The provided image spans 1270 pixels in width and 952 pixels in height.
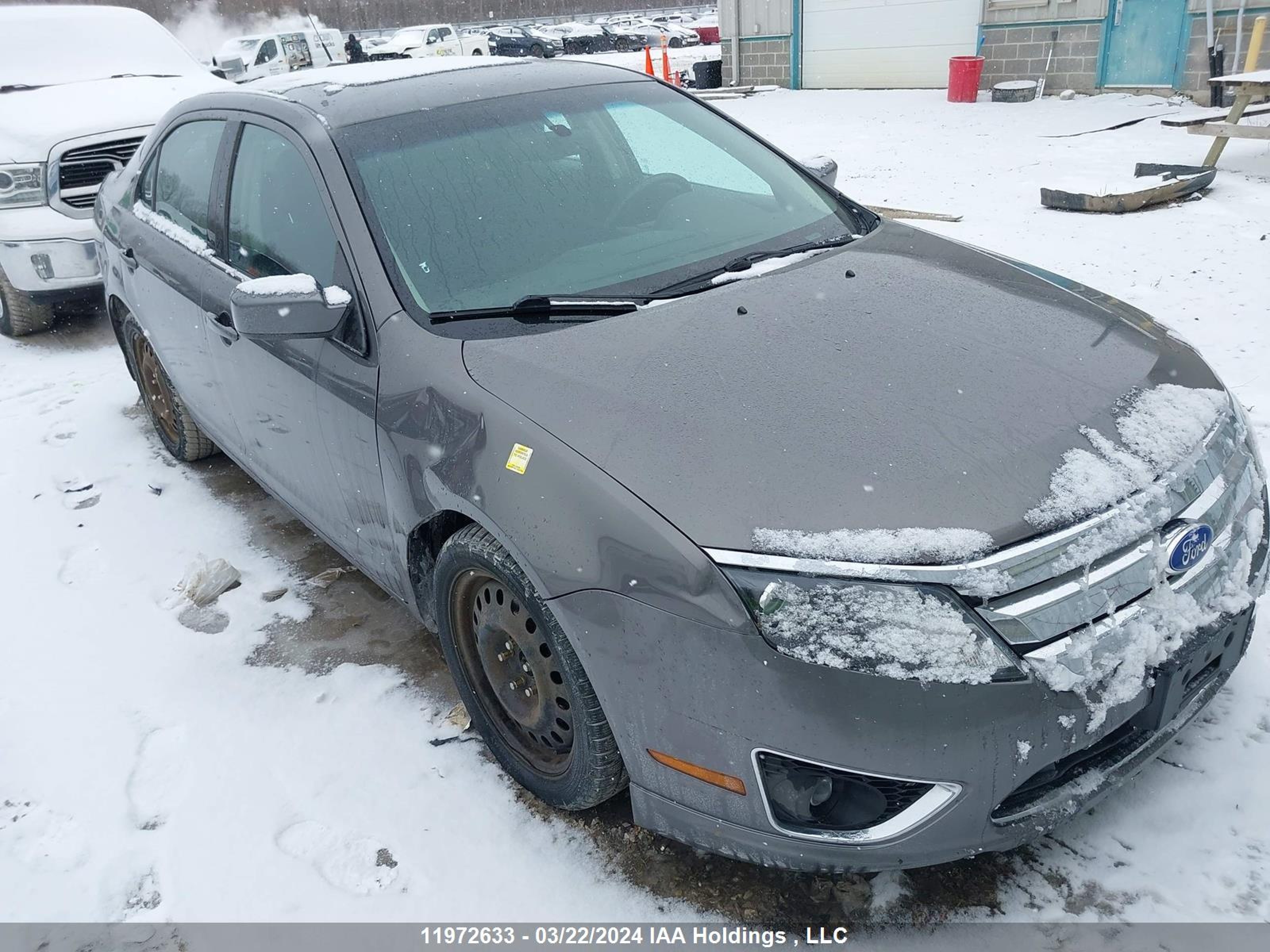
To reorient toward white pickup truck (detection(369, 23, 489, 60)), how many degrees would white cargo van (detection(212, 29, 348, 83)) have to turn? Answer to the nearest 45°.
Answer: approximately 180°

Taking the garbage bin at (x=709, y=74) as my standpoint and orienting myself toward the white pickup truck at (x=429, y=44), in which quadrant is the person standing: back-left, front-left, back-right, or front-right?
front-left

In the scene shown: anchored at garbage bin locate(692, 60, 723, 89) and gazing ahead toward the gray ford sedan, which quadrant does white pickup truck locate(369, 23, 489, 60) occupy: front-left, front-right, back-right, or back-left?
back-right

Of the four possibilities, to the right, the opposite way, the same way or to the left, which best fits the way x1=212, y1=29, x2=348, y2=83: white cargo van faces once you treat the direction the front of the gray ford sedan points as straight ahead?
to the right

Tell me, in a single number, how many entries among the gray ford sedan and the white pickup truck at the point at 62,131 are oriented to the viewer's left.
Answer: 0

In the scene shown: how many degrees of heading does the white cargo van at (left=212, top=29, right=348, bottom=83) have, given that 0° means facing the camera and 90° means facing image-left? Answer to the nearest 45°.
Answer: approximately 45°

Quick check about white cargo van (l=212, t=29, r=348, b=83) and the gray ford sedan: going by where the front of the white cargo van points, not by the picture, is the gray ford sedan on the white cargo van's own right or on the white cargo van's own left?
on the white cargo van's own left

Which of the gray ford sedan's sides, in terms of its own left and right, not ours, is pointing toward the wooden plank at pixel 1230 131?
left

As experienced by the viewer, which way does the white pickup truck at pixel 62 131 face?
facing the viewer and to the right of the viewer

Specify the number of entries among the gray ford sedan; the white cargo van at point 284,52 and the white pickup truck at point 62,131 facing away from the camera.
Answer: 0
